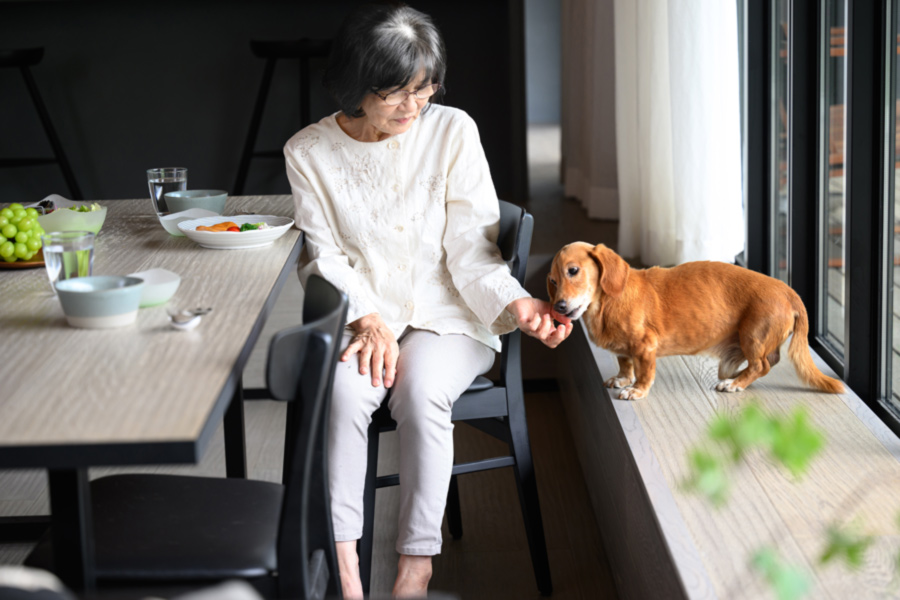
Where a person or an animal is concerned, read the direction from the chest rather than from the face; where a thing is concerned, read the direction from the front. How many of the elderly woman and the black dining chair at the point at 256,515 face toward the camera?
1

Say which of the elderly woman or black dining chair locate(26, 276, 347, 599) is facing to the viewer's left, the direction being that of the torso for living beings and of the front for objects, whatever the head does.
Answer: the black dining chair

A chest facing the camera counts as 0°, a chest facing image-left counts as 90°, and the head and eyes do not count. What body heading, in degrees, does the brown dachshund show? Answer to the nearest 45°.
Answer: approximately 90°

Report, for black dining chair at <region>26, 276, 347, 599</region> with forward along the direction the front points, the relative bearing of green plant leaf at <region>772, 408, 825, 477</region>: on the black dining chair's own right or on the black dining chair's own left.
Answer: on the black dining chair's own left

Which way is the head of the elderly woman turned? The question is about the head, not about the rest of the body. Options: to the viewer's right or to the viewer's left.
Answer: to the viewer's right

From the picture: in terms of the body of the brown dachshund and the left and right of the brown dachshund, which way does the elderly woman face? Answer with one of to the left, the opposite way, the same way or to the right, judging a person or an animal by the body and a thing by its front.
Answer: to the left

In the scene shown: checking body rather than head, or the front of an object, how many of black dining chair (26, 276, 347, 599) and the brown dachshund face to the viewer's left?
2

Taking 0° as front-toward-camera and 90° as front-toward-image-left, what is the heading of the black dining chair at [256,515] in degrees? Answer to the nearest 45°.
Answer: approximately 90°

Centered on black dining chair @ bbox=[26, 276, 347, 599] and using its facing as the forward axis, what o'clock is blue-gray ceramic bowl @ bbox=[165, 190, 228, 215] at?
The blue-gray ceramic bowl is roughly at 3 o'clock from the black dining chair.
